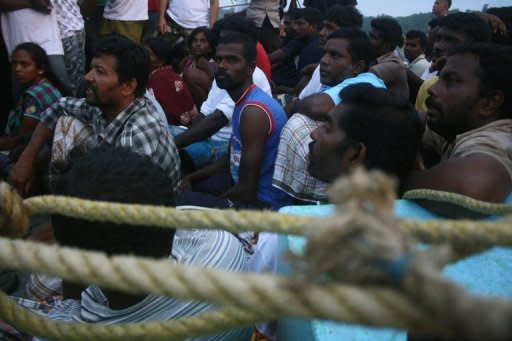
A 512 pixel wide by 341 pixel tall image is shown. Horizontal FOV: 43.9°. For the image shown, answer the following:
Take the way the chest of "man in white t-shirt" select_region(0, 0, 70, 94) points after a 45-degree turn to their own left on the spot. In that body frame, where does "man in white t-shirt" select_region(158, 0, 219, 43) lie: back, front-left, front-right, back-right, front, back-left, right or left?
left

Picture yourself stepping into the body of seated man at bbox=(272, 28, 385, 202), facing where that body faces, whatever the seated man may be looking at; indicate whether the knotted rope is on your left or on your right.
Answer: on your left

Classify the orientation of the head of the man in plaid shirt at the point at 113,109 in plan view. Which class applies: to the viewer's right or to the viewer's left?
to the viewer's left

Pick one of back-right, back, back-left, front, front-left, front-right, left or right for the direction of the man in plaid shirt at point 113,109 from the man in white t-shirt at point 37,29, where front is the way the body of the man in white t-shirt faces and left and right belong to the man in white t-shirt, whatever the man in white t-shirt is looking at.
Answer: front

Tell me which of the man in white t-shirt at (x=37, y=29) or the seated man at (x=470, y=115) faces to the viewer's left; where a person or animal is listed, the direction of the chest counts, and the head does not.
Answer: the seated man

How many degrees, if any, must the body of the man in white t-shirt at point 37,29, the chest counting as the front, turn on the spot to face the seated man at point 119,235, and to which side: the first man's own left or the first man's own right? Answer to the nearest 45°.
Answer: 0° — they already face them

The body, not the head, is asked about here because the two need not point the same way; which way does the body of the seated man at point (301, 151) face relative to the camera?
to the viewer's left

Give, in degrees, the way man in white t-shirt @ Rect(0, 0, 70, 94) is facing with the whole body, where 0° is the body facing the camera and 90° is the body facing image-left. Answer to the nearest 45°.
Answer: approximately 0°

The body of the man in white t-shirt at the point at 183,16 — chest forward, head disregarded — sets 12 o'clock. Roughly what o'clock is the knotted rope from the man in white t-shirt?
The knotted rope is roughly at 12 o'clock from the man in white t-shirt.

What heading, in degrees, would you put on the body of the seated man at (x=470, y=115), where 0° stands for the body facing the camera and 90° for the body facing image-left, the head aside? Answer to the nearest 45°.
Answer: approximately 90°

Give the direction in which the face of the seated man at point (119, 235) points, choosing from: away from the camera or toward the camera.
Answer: away from the camera
